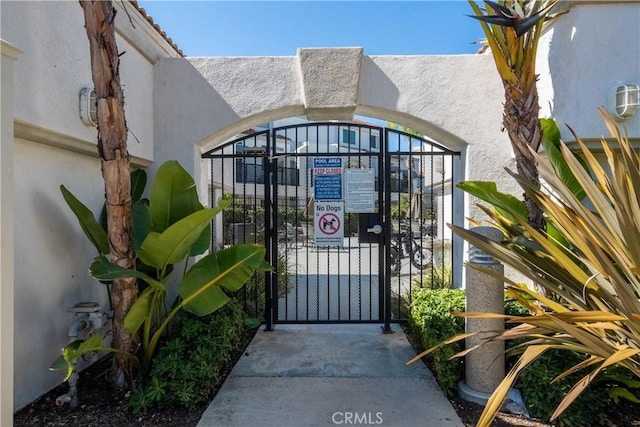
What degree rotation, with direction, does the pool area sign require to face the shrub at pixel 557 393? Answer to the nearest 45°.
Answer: approximately 45° to its left

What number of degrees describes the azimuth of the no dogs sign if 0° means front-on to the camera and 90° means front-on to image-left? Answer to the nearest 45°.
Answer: approximately 0°

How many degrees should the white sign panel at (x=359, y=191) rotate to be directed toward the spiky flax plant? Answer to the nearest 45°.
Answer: approximately 45° to its left

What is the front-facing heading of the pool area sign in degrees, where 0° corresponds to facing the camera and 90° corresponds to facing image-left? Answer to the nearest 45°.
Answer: approximately 0°

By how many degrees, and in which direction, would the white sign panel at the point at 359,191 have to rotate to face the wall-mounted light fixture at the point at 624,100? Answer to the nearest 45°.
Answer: approximately 90° to its left

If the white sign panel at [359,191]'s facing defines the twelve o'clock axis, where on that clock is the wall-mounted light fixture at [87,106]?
The wall-mounted light fixture is roughly at 2 o'clock from the white sign panel.
